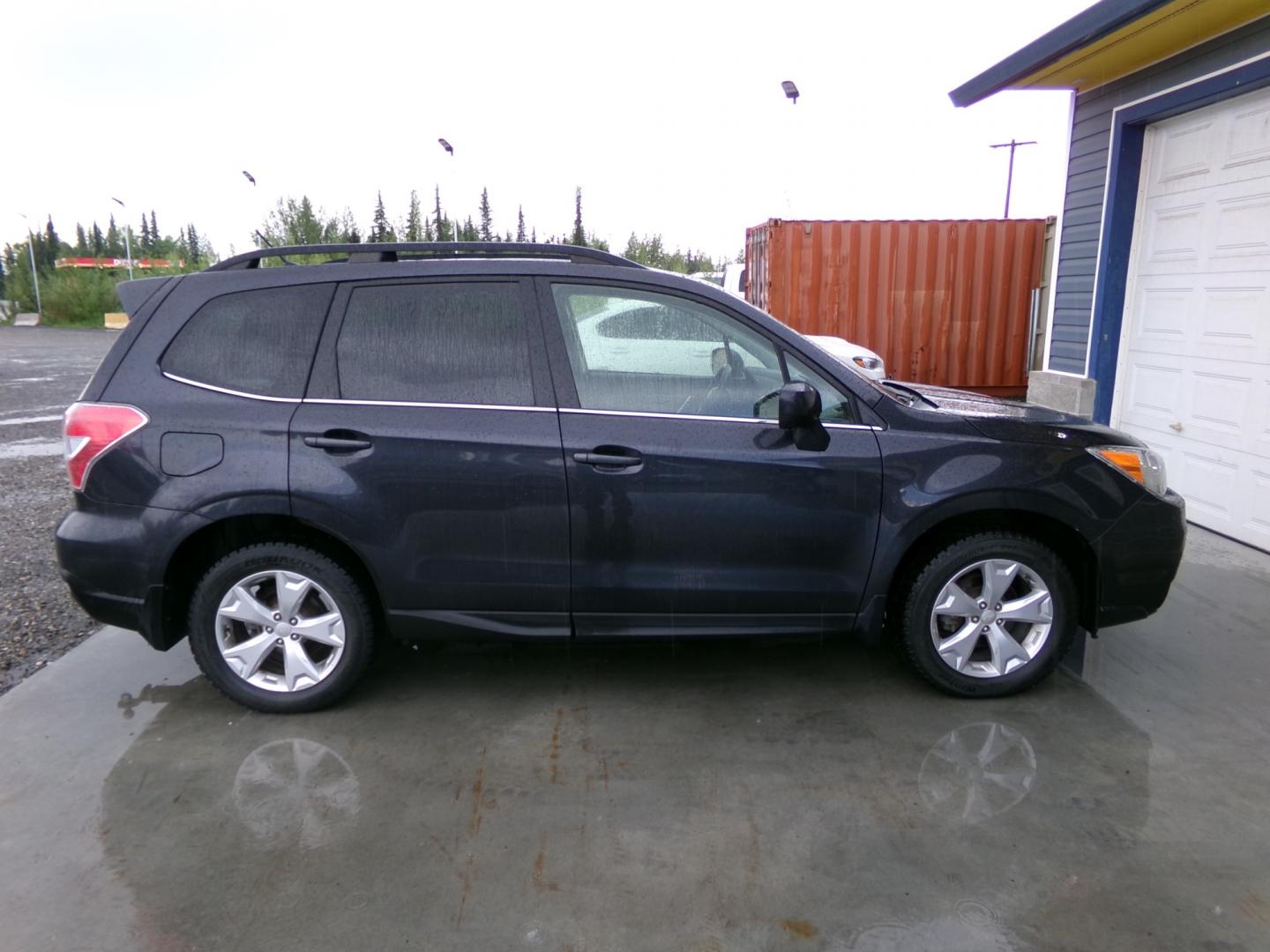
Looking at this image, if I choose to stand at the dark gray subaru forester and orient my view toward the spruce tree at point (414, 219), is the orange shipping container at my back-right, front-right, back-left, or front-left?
front-right

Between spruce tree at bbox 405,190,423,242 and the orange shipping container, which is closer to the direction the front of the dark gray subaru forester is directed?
the orange shipping container

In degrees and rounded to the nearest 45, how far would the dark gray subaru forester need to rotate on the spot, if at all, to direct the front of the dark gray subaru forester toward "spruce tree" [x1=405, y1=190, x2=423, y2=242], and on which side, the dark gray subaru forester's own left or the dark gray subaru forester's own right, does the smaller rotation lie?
approximately 90° to the dark gray subaru forester's own left

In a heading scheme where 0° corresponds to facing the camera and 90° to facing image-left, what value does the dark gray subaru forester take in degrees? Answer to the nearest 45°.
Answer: approximately 270°

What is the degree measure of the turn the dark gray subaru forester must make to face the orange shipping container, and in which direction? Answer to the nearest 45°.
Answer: approximately 45° to its left

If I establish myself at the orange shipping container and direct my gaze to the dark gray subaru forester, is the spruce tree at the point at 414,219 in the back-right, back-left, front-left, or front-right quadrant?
back-right
